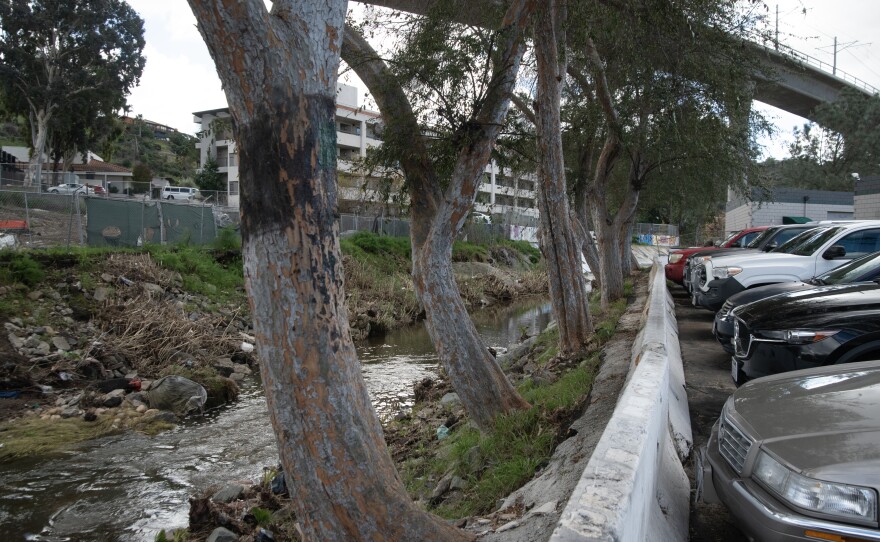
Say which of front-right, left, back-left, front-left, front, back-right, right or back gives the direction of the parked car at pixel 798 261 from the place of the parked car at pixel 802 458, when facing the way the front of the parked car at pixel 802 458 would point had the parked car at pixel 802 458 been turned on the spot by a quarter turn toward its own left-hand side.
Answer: back-left

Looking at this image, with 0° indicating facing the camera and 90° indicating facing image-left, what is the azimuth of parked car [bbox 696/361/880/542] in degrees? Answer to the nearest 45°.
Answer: approximately 45°

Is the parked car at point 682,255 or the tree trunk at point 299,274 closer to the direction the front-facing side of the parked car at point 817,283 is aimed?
the tree trunk

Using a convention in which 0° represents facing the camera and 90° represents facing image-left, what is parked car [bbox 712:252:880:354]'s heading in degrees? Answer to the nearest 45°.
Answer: approximately 45°

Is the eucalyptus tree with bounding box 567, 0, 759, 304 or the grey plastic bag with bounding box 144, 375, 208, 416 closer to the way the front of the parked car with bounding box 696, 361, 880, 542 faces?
the grey plastic bag

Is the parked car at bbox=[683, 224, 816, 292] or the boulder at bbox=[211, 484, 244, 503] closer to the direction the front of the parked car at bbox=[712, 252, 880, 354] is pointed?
the boulder

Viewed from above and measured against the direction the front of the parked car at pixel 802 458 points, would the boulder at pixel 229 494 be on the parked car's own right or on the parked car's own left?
on the parked car's own right

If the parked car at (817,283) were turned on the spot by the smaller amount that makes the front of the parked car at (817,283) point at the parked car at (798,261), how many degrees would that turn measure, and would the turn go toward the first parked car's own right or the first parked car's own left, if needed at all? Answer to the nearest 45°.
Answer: approximately 135° to the first parked car's own right

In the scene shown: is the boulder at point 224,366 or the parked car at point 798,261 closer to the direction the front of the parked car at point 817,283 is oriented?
the boulder
